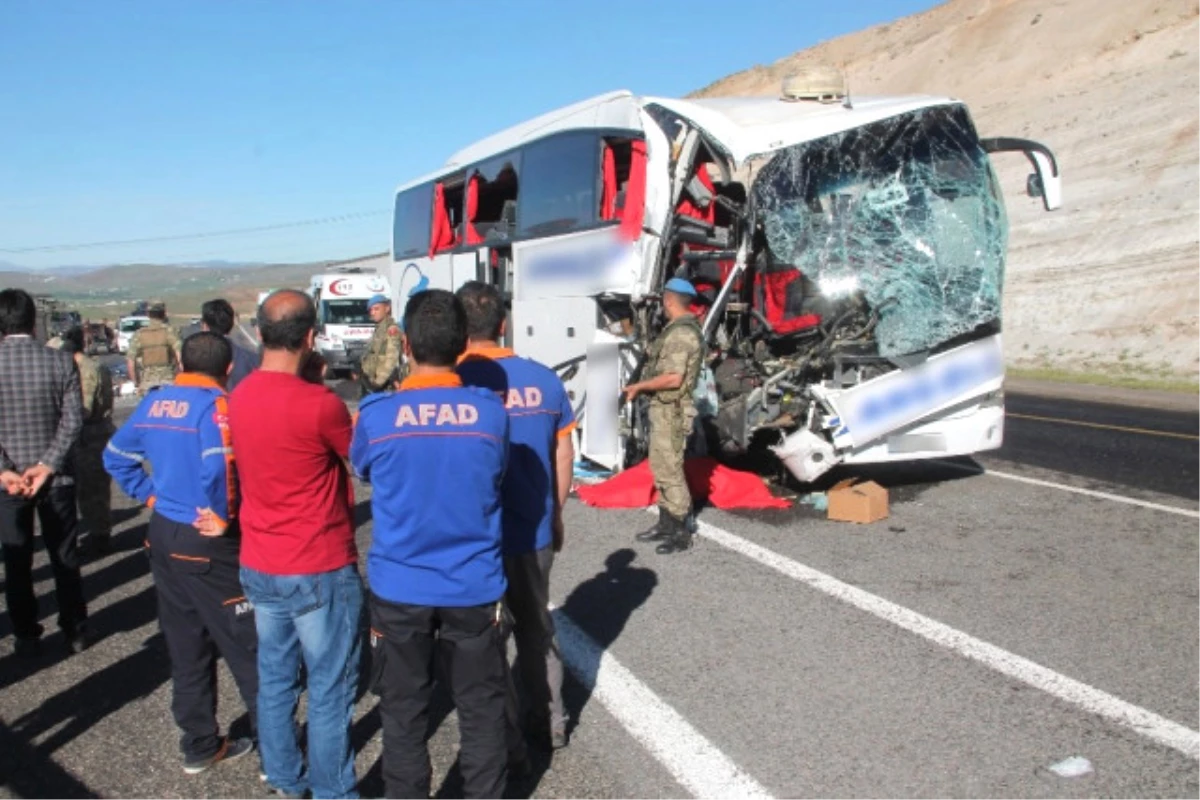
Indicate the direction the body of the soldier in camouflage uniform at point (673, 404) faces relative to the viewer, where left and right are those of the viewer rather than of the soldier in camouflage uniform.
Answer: facing to the left of the viewer

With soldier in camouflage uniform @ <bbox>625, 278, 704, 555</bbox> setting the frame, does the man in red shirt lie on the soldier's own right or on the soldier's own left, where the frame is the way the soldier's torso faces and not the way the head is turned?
on the soldier's own left

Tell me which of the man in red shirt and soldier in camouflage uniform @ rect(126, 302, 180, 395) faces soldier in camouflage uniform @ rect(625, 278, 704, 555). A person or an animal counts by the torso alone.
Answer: the man in red shirt

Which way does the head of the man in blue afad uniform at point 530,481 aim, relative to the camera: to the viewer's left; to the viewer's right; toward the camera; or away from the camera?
away from the camera

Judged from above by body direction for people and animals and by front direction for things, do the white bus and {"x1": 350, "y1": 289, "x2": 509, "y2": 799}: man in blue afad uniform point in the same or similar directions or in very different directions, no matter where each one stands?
very different directions

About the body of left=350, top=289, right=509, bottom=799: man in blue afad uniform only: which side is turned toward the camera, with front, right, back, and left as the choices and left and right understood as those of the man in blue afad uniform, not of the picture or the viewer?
back

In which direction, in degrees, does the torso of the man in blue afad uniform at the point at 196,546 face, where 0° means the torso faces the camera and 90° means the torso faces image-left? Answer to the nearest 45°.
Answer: approximately 225°

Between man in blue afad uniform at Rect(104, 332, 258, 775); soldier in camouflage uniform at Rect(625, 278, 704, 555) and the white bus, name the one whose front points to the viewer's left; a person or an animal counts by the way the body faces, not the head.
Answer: the soldier in camouflage uniform

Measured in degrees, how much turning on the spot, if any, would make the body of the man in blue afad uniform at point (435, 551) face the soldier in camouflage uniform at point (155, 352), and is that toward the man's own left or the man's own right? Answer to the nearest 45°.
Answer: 0° — they already face them

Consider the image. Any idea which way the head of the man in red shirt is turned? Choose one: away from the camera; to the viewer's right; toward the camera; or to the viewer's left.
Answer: away from the camera

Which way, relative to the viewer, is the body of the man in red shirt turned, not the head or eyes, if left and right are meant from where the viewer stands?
facing away from the viewer and to the right of the viewer

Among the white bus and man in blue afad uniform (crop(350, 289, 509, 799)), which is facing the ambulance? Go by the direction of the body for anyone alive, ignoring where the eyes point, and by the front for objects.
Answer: the man in blue afad uniform
